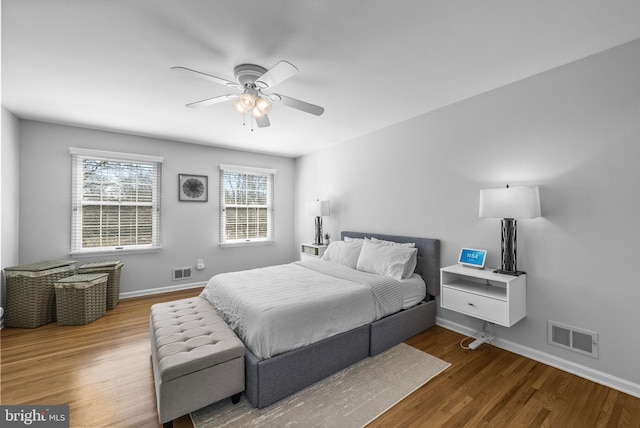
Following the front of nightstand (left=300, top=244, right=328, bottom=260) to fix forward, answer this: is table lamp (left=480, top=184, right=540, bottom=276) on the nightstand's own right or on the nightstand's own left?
on the nightstand's own left

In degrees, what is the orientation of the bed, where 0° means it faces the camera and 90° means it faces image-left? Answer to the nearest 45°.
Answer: approximately 45°

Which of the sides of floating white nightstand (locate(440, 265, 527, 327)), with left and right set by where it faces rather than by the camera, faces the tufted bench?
front

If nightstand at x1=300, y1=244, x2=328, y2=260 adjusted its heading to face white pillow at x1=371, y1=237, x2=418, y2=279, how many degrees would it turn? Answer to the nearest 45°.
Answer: approximately 90° to its left

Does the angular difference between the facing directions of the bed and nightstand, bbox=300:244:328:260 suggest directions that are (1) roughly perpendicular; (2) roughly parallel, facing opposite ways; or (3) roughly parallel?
roughly parallel

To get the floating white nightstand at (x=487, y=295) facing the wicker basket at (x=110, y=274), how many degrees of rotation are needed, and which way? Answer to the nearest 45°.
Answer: approximately 45° to its right

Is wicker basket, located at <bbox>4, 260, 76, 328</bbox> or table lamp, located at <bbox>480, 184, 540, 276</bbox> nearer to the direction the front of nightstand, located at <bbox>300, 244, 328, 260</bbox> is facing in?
the wicker basket

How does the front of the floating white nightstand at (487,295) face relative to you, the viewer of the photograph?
facing the viewer and to the left of the viewer

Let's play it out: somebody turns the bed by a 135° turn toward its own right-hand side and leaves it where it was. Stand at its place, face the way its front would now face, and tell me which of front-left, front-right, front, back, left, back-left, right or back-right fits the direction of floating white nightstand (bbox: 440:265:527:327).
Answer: right

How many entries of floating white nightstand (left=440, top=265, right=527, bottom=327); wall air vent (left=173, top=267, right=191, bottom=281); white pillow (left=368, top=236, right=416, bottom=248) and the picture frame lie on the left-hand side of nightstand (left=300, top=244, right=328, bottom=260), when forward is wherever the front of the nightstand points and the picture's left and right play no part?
2

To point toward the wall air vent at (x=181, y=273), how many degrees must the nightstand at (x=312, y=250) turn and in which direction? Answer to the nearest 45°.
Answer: approximately 45° to its right

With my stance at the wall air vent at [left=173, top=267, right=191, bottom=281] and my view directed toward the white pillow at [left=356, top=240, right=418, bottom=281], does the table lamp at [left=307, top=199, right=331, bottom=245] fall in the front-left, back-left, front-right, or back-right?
front-left

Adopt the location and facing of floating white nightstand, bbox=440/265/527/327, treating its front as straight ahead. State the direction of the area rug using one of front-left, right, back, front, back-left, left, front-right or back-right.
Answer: front

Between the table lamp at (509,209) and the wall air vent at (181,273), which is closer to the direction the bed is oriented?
the wall air vent

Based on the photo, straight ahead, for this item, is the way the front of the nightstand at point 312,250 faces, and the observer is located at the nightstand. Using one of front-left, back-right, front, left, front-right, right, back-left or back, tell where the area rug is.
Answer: front-left
